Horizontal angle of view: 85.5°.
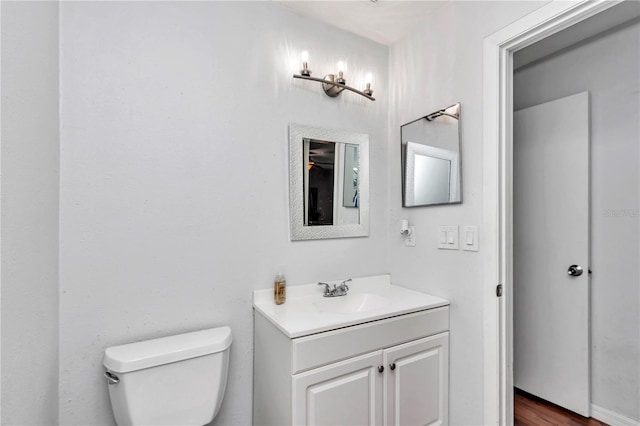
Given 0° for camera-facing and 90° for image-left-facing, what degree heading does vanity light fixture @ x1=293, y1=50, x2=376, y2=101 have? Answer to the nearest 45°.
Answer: approximately 315°

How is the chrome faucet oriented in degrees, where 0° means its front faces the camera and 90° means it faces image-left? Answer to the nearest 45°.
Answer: approximately 315°

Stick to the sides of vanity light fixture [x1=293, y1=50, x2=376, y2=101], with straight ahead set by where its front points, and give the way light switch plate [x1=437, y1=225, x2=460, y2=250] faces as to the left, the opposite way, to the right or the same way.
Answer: to the right

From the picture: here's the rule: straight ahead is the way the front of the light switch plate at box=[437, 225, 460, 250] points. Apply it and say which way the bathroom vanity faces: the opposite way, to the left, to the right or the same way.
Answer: to the left

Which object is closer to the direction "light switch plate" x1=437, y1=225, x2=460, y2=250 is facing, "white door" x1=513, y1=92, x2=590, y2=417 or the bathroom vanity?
the bathroom vanity

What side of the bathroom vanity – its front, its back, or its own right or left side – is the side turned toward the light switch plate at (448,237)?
left

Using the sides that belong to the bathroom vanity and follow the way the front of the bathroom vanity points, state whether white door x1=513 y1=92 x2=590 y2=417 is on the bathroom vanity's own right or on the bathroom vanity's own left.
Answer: on the bathroom vanity's own left

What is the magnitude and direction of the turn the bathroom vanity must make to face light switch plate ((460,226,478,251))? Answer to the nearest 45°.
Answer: approximately 45° to its left

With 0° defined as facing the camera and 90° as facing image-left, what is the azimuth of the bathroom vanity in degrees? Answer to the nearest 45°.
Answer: approximately 315°
